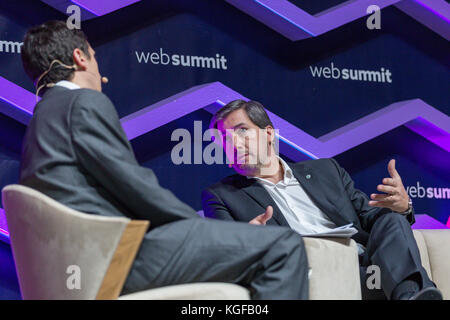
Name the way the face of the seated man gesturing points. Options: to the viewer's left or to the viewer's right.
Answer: to the viewer's left

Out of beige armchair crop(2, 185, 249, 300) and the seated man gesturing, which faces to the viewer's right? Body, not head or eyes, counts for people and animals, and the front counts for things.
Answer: the beige armchair

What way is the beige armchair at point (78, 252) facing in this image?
to the viewer's right

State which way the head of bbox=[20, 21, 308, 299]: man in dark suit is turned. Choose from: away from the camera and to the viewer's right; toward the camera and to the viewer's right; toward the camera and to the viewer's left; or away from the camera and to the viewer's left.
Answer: away from the camera and to the viewer's right

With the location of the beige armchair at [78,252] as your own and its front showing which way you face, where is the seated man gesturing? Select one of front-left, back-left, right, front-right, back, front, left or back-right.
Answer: front-left

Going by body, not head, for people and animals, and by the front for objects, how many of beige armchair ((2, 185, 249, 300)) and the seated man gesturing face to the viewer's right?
1

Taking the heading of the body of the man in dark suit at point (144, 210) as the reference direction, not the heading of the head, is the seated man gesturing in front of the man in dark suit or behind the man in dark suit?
in front

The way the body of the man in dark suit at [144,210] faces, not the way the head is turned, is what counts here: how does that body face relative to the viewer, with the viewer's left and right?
facing away from the viewer and to the right of the viewer

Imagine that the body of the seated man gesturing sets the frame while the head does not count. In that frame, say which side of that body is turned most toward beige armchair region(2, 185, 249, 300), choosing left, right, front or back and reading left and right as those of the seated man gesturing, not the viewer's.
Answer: front

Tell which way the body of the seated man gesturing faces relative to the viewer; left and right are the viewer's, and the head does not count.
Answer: facing the viewer
